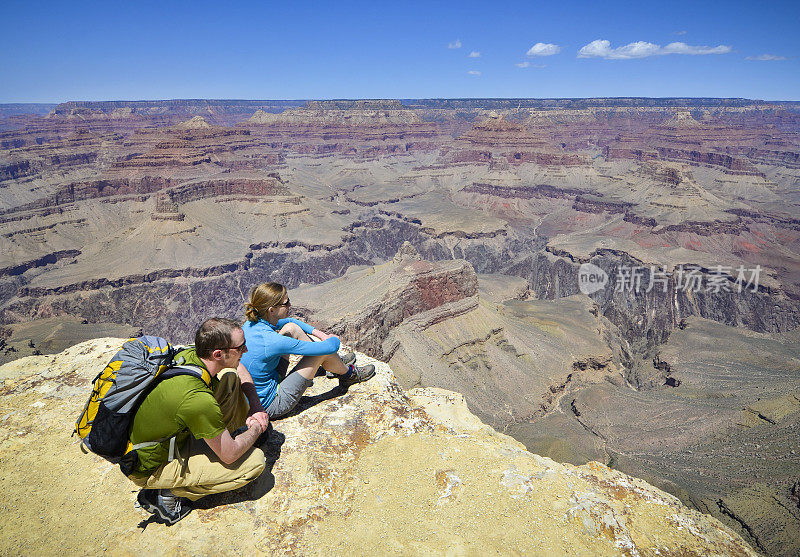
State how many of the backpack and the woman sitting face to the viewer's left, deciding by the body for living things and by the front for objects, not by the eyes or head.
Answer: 1

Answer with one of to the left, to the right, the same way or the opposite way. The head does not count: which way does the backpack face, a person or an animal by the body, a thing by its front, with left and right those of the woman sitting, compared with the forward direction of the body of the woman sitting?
the opposite way

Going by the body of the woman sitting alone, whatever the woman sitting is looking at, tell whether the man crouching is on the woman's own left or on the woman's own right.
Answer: on the woman's own right

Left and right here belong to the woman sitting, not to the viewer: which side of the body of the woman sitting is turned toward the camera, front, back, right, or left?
right

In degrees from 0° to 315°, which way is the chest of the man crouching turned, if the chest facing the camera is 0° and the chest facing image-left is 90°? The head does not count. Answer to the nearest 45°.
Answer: approximately 270°

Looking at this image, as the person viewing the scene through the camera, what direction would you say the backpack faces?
facing to the left of the viewer

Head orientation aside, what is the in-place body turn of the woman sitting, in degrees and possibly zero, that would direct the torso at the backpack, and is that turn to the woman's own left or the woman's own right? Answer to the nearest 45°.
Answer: approximately 135° to the woman's own right

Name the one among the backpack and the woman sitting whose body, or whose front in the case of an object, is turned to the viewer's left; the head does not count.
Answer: the backpack
